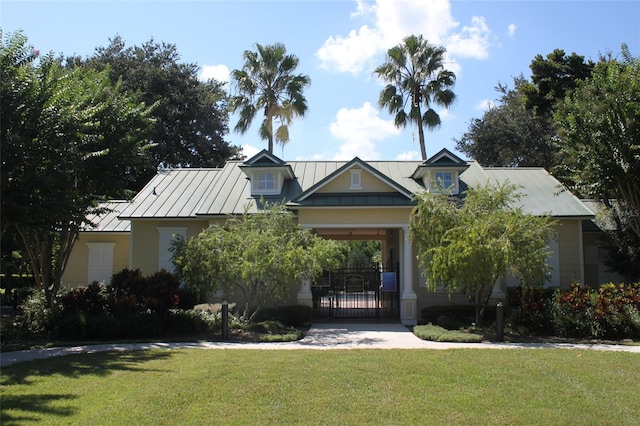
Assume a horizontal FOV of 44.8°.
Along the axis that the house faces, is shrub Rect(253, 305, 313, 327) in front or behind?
in front

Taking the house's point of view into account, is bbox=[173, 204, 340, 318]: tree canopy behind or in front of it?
in front

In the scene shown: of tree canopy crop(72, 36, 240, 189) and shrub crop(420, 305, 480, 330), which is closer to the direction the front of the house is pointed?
the shrub

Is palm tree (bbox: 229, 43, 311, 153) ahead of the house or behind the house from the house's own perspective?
behind

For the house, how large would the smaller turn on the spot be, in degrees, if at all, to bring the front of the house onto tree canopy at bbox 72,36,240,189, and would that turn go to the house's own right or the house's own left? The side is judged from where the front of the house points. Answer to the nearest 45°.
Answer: approximately 135° to the house's own right

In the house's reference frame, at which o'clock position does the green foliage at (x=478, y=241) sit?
The green foliage is roughly at 11 o'clock from the house.

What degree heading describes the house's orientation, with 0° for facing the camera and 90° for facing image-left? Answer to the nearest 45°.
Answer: approximately 0°

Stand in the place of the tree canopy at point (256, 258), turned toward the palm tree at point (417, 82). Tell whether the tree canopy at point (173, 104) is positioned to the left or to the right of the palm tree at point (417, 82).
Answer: left
